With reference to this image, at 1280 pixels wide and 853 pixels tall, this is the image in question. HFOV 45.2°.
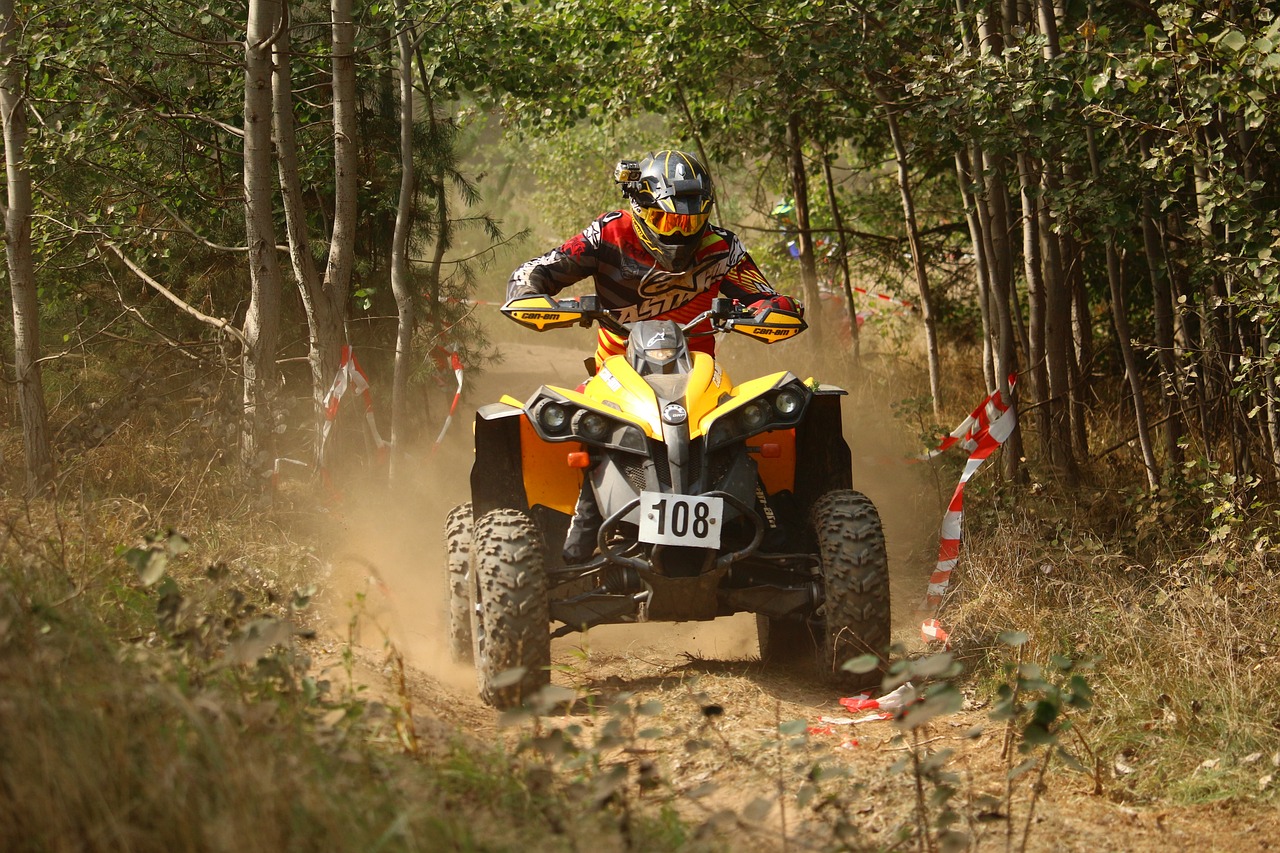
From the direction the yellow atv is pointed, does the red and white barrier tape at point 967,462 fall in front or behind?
behind

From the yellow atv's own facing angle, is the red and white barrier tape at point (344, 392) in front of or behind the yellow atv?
behind

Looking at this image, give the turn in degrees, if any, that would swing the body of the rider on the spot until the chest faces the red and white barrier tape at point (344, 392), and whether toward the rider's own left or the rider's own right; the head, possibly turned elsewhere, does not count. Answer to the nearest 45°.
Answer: approximately 135° to the rider's own right

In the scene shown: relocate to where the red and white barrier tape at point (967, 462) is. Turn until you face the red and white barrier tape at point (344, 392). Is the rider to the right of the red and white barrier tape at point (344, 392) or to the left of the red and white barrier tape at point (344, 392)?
left
